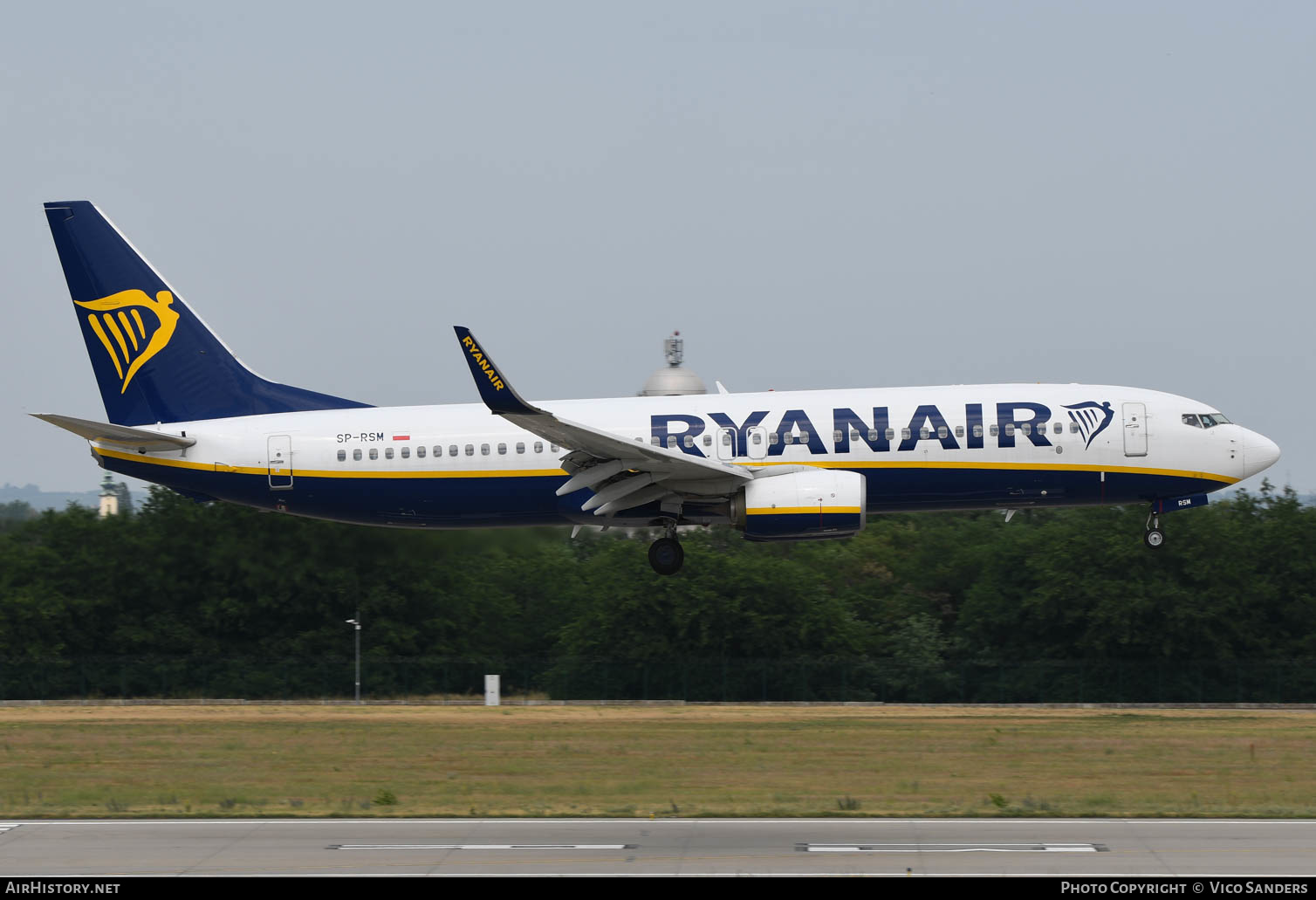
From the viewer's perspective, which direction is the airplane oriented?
to the viewer's right
